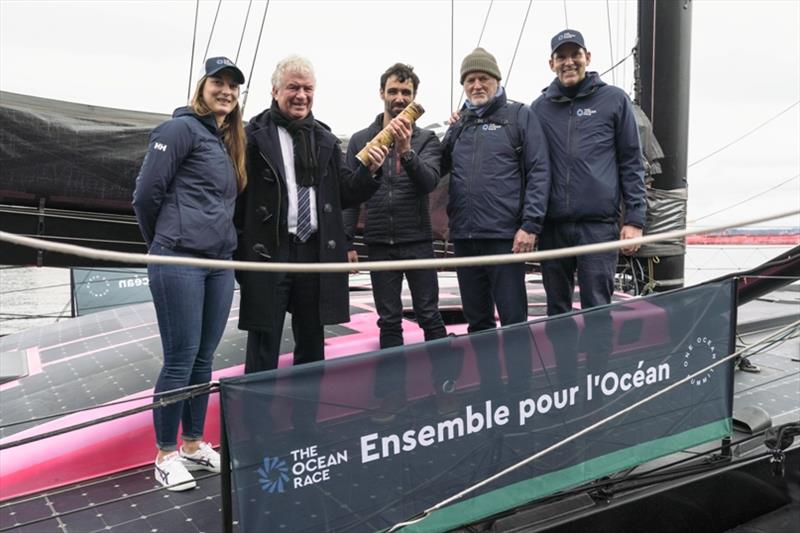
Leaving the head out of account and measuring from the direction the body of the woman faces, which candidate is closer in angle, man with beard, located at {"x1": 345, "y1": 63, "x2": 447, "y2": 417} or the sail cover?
the man with beard

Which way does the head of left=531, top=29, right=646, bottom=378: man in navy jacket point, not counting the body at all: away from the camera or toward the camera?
toward the camera

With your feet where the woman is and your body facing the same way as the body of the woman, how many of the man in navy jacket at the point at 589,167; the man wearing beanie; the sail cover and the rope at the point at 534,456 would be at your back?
1

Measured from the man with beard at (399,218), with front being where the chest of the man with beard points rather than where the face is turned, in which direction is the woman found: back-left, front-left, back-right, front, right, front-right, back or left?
front-right

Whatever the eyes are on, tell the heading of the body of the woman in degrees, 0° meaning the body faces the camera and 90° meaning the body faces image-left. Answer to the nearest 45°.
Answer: approximately 315°

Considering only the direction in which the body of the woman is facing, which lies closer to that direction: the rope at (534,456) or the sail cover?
the rope

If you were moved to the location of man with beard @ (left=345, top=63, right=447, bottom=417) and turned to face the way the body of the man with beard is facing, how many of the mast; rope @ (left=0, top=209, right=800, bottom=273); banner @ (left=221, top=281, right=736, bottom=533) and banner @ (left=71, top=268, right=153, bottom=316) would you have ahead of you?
2

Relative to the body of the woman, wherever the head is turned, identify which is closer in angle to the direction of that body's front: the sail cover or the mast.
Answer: the mast

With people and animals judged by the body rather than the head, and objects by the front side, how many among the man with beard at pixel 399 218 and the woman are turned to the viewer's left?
0

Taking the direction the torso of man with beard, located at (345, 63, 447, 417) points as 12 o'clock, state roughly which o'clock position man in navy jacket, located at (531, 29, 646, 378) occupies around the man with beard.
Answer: The man in navy jacket is roughly at 9 o'clock from the man with beard.

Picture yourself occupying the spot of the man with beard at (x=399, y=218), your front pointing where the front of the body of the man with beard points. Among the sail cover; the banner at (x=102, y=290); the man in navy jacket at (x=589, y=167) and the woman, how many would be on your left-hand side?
1

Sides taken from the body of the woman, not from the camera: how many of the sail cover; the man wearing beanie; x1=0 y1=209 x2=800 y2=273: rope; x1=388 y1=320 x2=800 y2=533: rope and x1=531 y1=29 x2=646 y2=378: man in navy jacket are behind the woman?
1

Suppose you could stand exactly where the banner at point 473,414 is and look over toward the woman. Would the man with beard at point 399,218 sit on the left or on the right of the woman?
right

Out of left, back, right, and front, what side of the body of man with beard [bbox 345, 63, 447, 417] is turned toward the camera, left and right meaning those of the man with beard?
front

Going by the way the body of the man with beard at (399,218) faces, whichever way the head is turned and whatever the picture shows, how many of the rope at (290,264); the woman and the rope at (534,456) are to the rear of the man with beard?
0

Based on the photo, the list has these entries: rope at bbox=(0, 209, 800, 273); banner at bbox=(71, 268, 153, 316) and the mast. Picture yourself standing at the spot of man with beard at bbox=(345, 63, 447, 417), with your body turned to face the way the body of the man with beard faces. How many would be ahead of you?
1

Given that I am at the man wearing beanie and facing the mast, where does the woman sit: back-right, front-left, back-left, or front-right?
back-left
